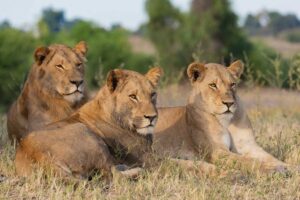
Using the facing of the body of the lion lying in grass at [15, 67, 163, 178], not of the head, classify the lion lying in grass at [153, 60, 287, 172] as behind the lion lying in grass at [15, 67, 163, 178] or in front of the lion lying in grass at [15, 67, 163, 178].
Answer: in front

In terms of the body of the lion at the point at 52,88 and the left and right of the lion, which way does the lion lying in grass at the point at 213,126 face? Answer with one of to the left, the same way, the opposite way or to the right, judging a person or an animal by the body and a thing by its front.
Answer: the same way

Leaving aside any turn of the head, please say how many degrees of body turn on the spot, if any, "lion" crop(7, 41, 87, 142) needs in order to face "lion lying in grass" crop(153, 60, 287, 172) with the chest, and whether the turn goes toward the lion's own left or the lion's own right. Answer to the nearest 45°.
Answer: approximately 45° to the lion's own left

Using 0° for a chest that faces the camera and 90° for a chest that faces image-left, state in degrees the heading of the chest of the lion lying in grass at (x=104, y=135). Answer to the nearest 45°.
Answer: approximately 270°

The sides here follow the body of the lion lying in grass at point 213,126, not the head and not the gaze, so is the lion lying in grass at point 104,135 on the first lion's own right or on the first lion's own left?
on the first lion's own right

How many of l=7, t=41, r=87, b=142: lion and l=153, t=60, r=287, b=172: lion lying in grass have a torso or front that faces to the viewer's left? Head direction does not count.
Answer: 0

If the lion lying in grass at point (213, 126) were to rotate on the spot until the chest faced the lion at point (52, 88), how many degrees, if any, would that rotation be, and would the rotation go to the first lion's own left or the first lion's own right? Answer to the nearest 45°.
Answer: approximately 135° to the first lion's own right

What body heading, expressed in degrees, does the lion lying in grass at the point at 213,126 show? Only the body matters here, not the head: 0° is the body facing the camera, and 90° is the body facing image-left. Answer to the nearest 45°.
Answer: approximately 315°

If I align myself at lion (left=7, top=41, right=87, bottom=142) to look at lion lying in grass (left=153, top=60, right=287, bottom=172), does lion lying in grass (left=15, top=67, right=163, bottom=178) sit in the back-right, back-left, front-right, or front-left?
front-right

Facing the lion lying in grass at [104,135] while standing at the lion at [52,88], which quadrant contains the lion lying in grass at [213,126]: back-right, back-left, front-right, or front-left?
front-left

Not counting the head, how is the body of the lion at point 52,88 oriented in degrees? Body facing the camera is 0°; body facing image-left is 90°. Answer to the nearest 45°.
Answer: approximately 315°

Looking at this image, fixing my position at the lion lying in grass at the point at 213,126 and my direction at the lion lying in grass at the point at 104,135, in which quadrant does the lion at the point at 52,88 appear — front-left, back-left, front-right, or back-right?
front-right
